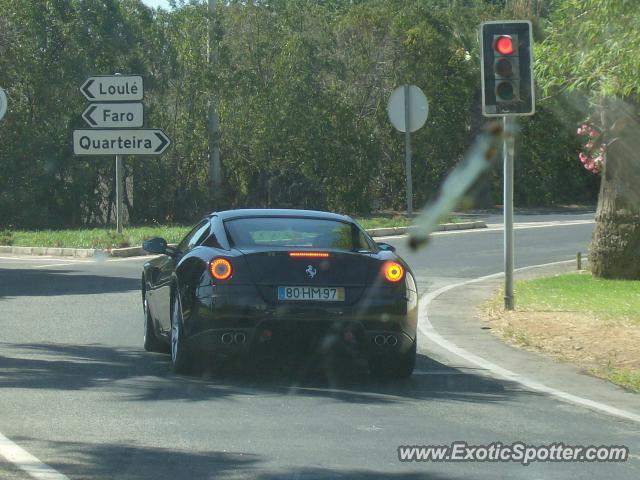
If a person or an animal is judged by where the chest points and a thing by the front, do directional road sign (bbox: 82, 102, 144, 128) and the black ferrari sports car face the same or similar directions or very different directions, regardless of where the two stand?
very different directions

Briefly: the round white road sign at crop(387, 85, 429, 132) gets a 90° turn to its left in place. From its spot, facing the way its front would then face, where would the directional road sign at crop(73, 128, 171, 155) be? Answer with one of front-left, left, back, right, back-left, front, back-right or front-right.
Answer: front-left

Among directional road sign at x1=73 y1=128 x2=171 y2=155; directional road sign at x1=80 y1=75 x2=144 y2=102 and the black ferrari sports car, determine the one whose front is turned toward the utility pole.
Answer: the black ferrari sports car

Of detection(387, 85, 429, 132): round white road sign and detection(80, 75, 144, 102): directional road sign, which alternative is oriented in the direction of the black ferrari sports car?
the directional road sign

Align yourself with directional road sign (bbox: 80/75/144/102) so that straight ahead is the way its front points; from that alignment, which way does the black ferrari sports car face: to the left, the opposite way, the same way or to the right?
the opposite way

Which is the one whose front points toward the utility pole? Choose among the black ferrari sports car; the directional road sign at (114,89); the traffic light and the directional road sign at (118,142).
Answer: the black ferrari sports car

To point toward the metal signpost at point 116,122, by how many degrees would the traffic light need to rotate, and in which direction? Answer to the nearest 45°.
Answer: approximately 135° to its right

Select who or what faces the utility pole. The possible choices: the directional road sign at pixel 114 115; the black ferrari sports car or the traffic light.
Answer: the black ferrari sports car

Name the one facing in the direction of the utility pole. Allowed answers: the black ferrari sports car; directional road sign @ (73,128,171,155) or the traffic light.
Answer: the black ferrari sports car

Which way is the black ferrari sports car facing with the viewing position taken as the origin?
facing away from the viewer

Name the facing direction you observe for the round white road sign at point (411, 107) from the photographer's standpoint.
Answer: facing away from the viewer
